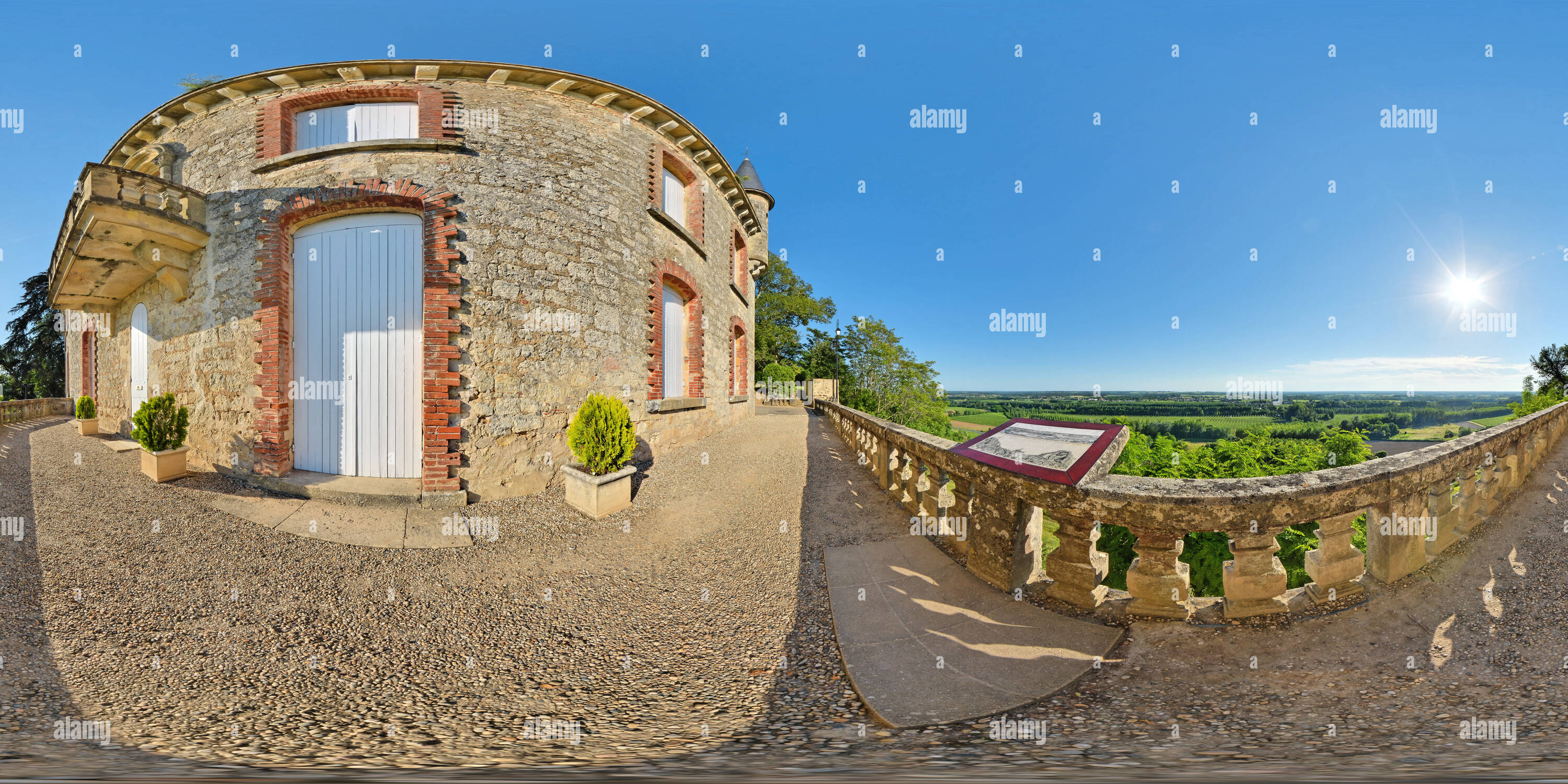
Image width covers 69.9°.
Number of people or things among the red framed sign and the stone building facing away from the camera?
0

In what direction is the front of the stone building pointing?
toward the camera

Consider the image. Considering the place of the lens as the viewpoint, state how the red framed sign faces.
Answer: facing the viewer and to the left of the viewer

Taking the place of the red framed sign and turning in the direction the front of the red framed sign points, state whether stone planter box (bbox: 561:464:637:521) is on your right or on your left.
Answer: on your right

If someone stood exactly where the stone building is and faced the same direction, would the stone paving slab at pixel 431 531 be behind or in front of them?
in front
